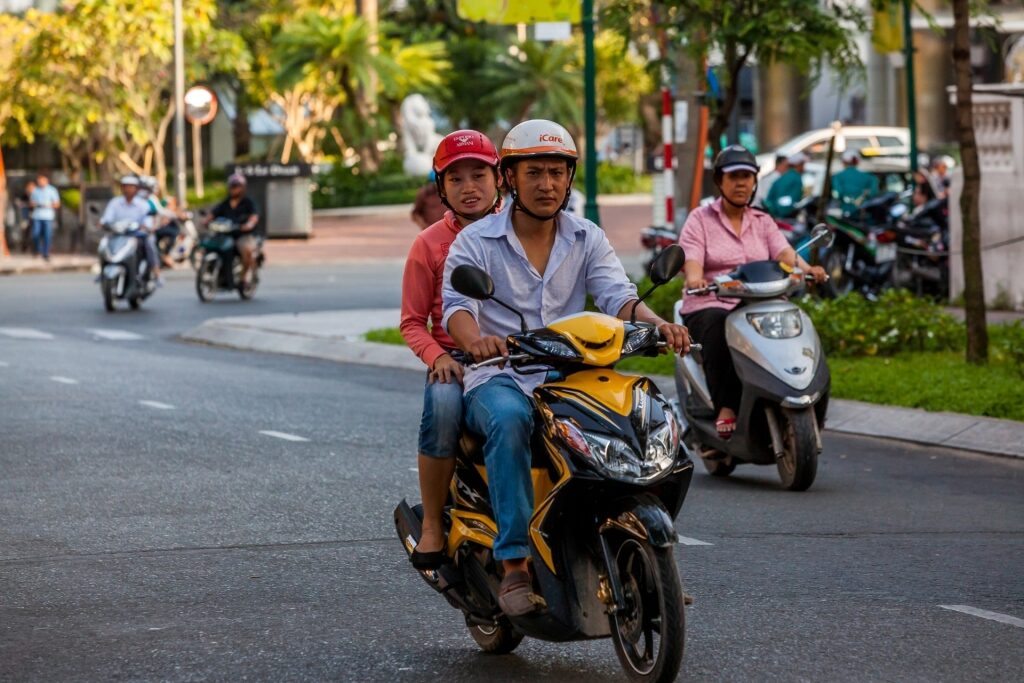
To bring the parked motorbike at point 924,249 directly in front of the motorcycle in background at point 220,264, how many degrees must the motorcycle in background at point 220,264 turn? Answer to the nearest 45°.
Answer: approximately 90° to its left

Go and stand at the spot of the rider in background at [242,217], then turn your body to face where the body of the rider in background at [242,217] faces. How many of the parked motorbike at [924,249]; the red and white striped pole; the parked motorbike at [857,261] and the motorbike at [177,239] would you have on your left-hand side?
3

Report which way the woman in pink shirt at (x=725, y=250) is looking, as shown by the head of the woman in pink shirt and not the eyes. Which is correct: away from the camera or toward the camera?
toward the camera

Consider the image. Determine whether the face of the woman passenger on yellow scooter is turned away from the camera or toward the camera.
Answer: toward the camera

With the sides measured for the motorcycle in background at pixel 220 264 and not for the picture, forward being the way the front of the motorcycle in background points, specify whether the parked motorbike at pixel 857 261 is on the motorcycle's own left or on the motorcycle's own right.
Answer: on the motorcycle's own left

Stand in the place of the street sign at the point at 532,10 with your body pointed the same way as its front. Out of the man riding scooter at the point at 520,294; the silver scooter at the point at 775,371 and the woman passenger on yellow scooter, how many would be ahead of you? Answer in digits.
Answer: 3

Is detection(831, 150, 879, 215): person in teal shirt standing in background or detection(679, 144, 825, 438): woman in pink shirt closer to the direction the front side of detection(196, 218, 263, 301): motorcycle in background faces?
the woman in pink shirt

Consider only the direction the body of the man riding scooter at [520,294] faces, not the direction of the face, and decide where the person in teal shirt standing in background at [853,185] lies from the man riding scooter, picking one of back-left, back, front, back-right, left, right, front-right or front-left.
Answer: back-left

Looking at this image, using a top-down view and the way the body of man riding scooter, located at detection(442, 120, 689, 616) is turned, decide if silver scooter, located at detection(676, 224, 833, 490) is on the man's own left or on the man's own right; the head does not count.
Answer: on the man's own left

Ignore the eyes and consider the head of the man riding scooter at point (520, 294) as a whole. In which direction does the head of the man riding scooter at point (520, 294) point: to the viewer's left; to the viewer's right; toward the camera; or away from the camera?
toward the camera

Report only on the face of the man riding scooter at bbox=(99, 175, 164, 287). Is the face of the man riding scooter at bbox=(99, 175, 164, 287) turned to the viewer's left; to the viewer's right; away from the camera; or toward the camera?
toward the camera

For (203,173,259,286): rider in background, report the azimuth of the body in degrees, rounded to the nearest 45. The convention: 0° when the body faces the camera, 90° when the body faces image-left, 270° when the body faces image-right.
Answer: approximately 45°

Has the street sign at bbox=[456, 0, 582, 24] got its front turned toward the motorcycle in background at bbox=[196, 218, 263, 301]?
no

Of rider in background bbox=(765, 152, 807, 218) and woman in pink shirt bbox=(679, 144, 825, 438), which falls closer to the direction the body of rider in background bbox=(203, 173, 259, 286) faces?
the woman in pink shirt
